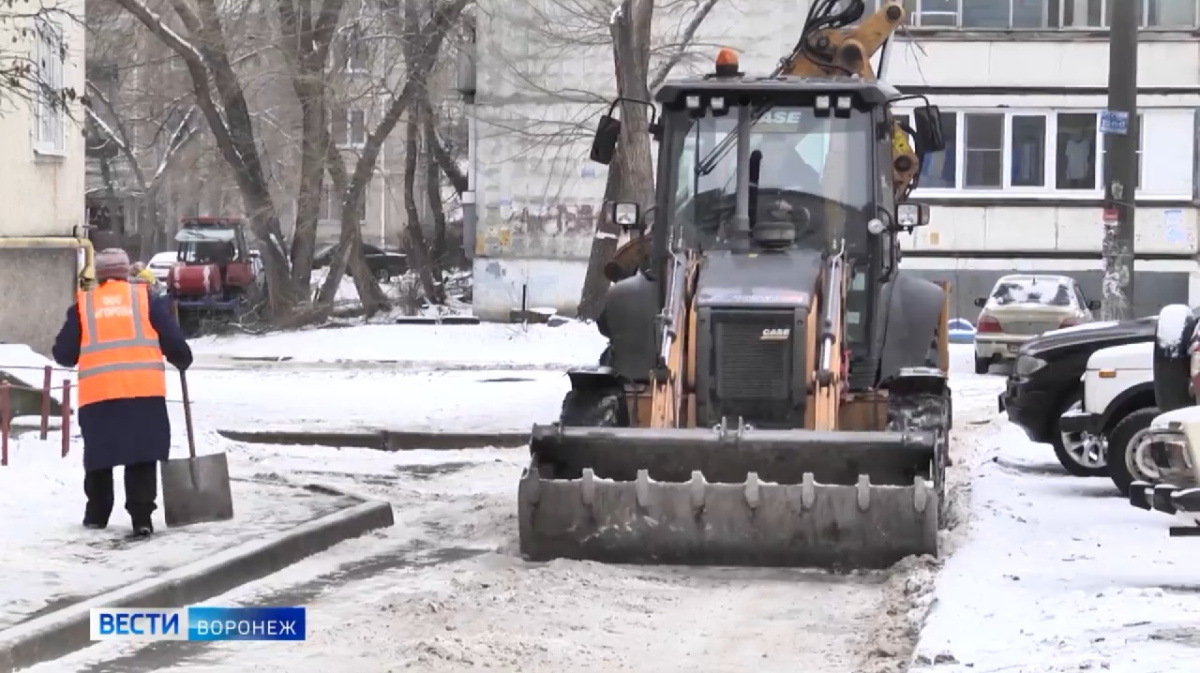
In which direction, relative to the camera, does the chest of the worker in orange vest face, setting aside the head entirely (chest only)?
away from the camera

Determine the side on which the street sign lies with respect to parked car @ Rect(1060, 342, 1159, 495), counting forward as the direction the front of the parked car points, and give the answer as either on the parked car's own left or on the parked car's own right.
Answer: on the parked car's own right

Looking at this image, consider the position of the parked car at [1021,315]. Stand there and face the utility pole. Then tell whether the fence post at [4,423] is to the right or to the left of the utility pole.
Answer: right

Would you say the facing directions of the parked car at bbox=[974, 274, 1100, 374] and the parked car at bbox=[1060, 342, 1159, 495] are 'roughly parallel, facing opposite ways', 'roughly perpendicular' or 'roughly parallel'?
roughly perpendicular

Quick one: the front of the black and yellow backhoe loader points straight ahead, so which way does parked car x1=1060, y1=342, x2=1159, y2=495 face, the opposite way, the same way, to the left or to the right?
to the right

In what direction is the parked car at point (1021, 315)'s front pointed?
away from the camera

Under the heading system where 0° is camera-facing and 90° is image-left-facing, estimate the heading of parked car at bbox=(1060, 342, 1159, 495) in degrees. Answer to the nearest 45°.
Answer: approximately 90°

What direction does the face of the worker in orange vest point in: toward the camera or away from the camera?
away from the camera

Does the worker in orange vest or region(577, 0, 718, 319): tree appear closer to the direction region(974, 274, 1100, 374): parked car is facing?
the tree

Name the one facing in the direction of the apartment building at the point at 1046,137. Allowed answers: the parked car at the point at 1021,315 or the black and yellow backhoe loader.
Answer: the parked car
